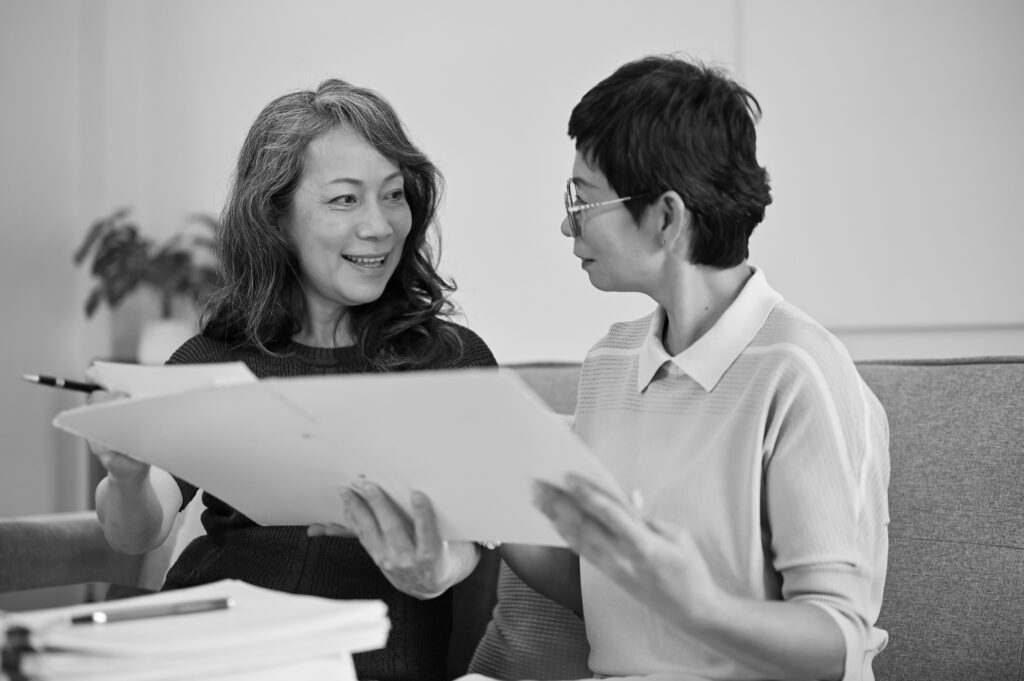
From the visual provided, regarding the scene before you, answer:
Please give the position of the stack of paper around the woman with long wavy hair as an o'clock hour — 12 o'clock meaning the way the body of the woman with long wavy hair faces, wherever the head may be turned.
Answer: The stack of paper is roughly at 12 o'clock from the woman with long wavy hair.

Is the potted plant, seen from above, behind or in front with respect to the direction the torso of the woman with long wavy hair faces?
behind

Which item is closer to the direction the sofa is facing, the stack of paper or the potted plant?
the stack of paper

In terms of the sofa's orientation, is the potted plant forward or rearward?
rearward

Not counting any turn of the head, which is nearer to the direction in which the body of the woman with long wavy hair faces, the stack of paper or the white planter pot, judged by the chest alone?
the stack of paper

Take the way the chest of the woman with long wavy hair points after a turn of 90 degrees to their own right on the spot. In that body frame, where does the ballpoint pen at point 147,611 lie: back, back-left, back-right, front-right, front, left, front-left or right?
left

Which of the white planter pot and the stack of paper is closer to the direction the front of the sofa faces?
the stack of paper

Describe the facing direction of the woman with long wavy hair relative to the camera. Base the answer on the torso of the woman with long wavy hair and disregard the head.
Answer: toward the camera

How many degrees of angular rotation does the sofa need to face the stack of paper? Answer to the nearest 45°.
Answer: approximately 45° to its right

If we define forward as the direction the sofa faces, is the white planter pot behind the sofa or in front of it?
behind

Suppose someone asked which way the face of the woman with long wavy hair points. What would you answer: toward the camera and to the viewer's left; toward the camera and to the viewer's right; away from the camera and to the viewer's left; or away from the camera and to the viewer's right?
toward the camera and to the viewer's right
